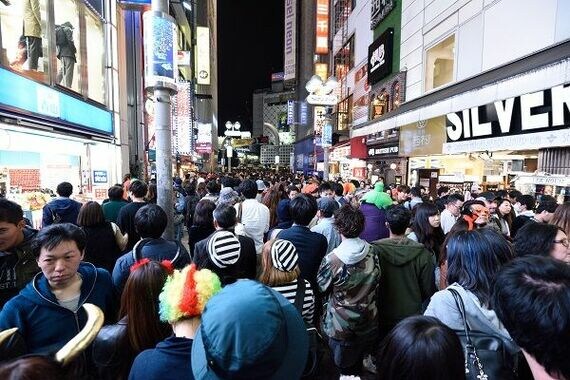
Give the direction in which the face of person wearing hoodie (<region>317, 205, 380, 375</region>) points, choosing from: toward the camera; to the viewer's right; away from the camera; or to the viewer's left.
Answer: away from the camera

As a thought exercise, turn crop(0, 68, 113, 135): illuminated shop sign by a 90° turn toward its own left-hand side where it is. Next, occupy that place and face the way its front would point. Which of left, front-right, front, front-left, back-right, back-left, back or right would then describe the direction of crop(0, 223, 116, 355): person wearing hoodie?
back-right

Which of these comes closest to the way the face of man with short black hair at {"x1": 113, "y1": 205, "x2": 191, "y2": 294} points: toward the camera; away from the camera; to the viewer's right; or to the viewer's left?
away from the camera

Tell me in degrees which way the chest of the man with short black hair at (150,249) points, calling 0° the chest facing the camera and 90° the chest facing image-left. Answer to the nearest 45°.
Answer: approximately 180°

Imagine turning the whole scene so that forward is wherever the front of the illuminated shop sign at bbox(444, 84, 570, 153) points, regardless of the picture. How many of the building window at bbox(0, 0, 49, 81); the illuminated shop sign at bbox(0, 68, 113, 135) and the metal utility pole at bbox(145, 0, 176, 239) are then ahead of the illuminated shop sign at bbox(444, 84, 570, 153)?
3

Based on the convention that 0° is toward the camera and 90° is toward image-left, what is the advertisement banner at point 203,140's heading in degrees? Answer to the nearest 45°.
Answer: approximately 0°

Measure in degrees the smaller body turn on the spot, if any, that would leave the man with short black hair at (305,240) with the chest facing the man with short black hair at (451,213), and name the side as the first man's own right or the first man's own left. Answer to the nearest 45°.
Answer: approximately 45° to the first man's own right

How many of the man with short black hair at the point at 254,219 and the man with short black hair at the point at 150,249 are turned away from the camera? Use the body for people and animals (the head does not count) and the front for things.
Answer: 2

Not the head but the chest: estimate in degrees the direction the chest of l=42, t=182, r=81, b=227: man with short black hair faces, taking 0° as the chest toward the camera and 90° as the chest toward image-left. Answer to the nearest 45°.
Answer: approximately 180°

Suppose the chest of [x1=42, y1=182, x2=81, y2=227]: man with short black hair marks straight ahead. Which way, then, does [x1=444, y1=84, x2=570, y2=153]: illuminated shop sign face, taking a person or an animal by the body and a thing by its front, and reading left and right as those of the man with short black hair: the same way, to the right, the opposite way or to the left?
to the left

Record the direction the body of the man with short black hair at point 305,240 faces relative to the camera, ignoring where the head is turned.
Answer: away from the camera

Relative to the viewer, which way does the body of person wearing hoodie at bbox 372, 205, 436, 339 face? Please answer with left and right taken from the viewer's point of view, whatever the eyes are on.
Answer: facing away from the viewer

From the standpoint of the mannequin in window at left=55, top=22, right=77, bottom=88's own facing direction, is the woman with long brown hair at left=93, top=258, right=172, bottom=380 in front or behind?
in front

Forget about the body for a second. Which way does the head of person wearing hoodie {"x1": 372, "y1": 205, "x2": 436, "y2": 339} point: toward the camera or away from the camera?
away from the camera

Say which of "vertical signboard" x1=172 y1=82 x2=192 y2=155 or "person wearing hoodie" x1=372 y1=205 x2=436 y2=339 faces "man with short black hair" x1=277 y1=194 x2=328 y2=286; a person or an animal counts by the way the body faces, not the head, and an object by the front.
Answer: the vertical signboard
